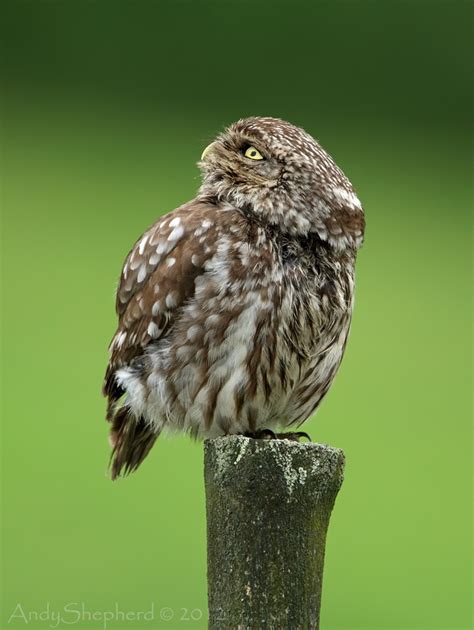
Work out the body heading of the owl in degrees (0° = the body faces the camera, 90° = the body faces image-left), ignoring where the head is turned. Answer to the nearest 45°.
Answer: approximately 315°
